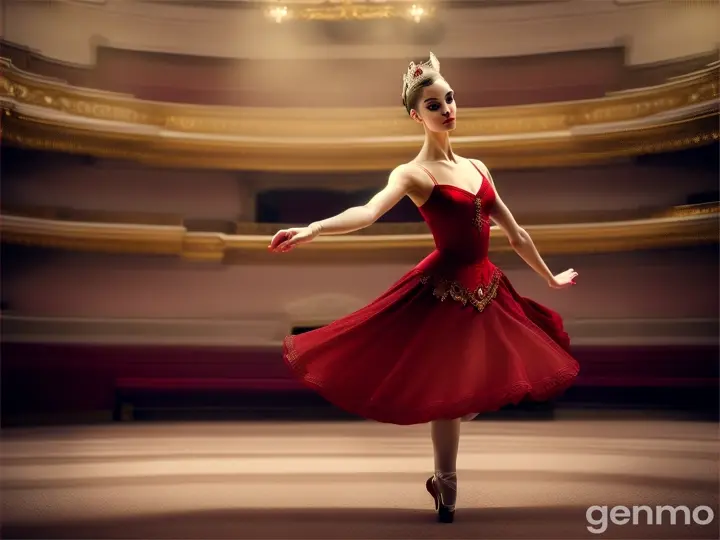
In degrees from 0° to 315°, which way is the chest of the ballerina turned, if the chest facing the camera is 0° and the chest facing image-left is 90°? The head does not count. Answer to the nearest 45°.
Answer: approximately 315°
